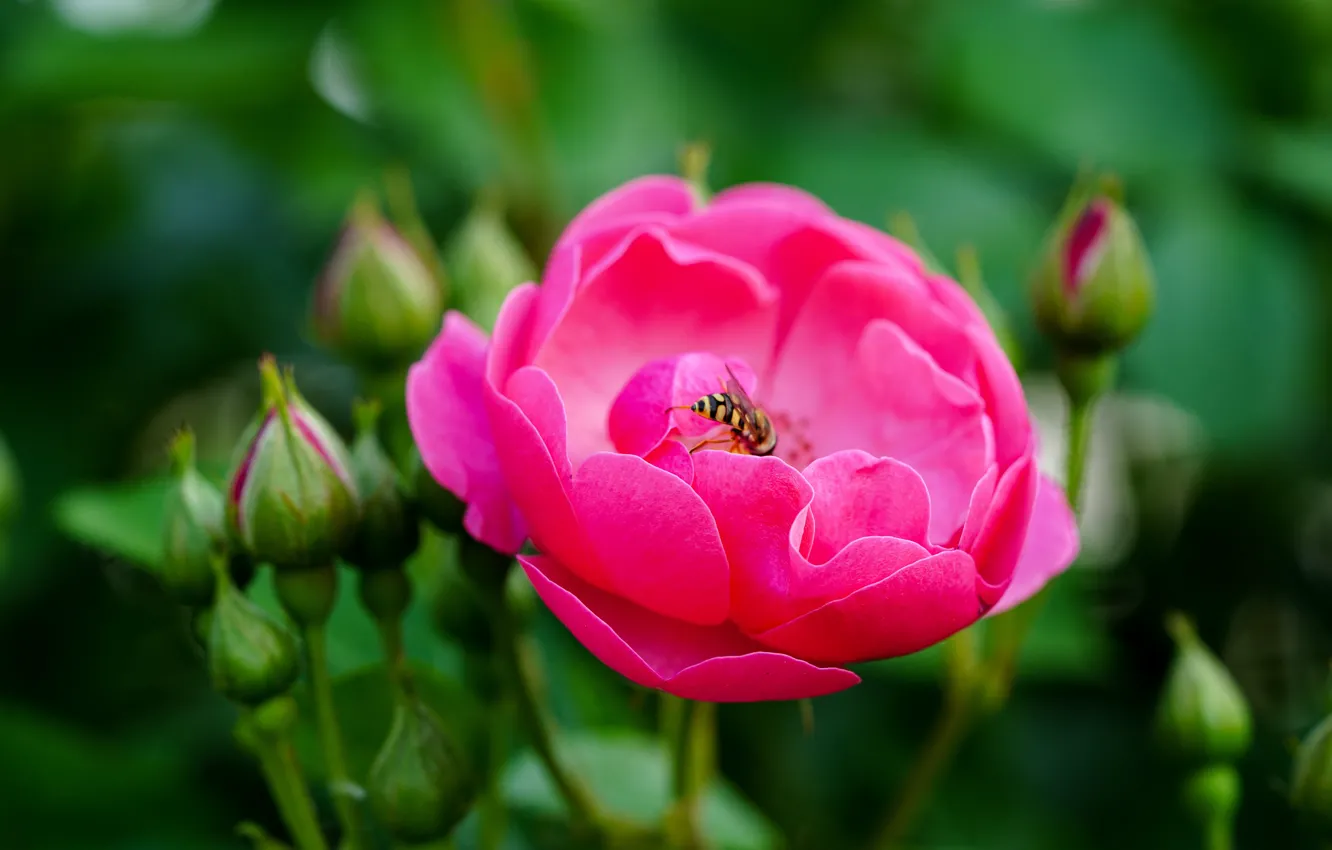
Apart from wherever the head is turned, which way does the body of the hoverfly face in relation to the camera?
to the viewer's right
